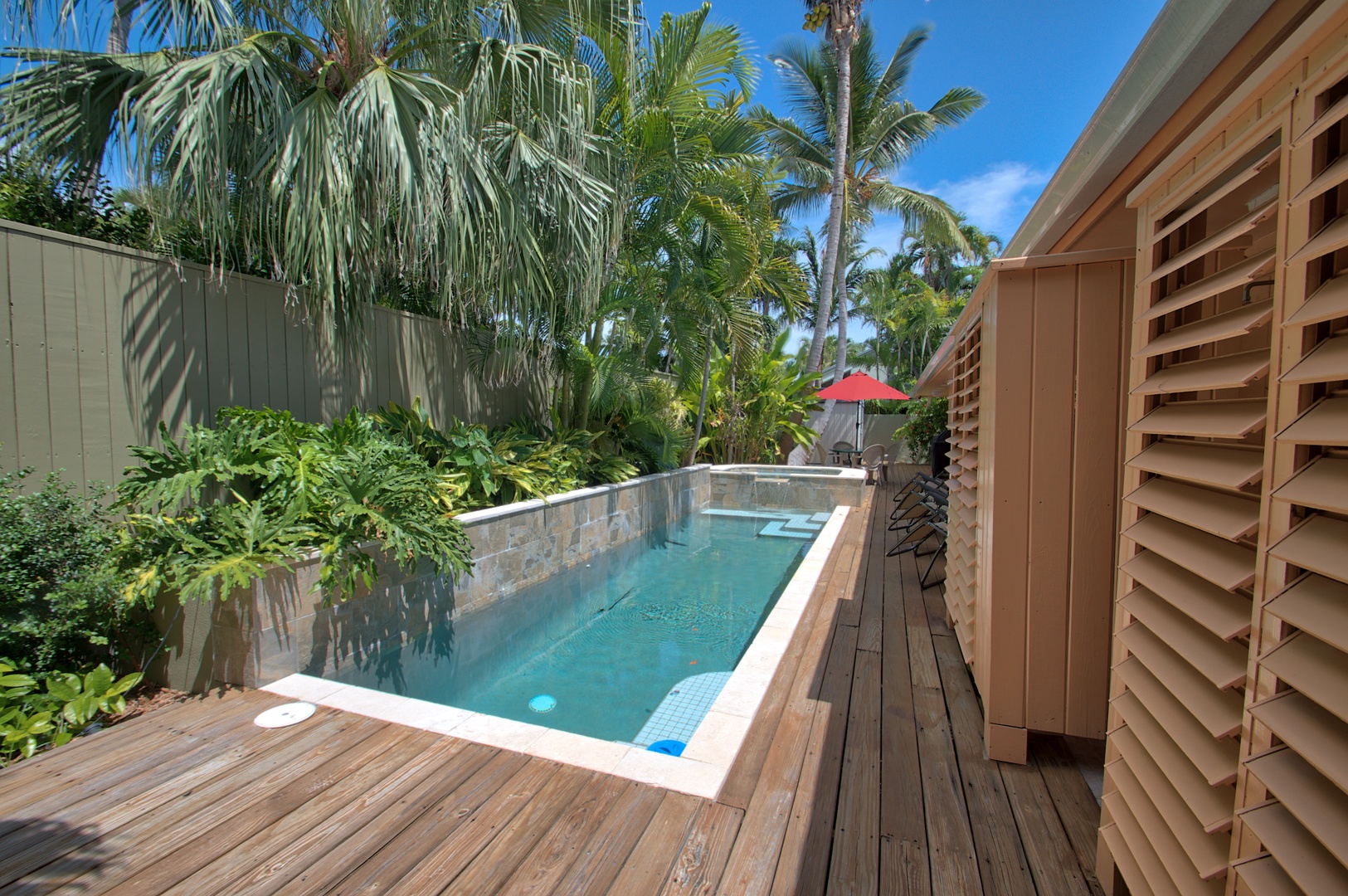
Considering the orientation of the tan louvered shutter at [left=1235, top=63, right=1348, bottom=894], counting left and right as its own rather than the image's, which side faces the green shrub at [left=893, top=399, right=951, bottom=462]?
right

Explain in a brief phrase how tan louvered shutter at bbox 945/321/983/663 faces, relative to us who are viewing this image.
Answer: facing to the left of the viewer

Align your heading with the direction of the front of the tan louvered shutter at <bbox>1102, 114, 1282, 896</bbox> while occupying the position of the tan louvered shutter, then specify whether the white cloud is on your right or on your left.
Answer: on your right

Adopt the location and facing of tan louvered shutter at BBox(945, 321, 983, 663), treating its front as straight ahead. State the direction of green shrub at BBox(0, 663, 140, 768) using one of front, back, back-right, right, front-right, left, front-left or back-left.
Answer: front-left

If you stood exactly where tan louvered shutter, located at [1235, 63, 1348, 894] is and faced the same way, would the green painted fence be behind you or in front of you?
in front

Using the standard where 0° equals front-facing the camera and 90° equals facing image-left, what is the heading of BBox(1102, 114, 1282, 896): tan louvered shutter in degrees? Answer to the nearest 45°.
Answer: approximately 45°

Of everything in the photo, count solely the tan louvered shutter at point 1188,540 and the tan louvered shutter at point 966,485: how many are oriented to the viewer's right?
0

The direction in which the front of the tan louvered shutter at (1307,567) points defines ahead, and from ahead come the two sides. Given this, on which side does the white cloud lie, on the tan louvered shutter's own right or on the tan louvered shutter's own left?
on the tan louvered shutter's own right

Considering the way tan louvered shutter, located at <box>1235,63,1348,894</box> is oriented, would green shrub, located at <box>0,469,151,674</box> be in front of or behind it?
in front

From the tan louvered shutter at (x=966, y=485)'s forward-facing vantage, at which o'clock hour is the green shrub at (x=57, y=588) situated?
The green shrub is roughly at 11 o'clock from the tan louvered shutter.

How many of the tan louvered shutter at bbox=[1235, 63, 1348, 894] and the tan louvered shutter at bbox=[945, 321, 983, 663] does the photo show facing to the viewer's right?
0
